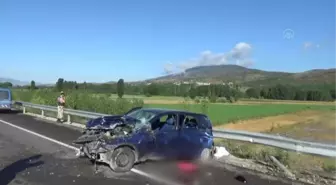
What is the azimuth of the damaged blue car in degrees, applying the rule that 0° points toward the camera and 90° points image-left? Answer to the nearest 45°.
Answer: approximately 45°
